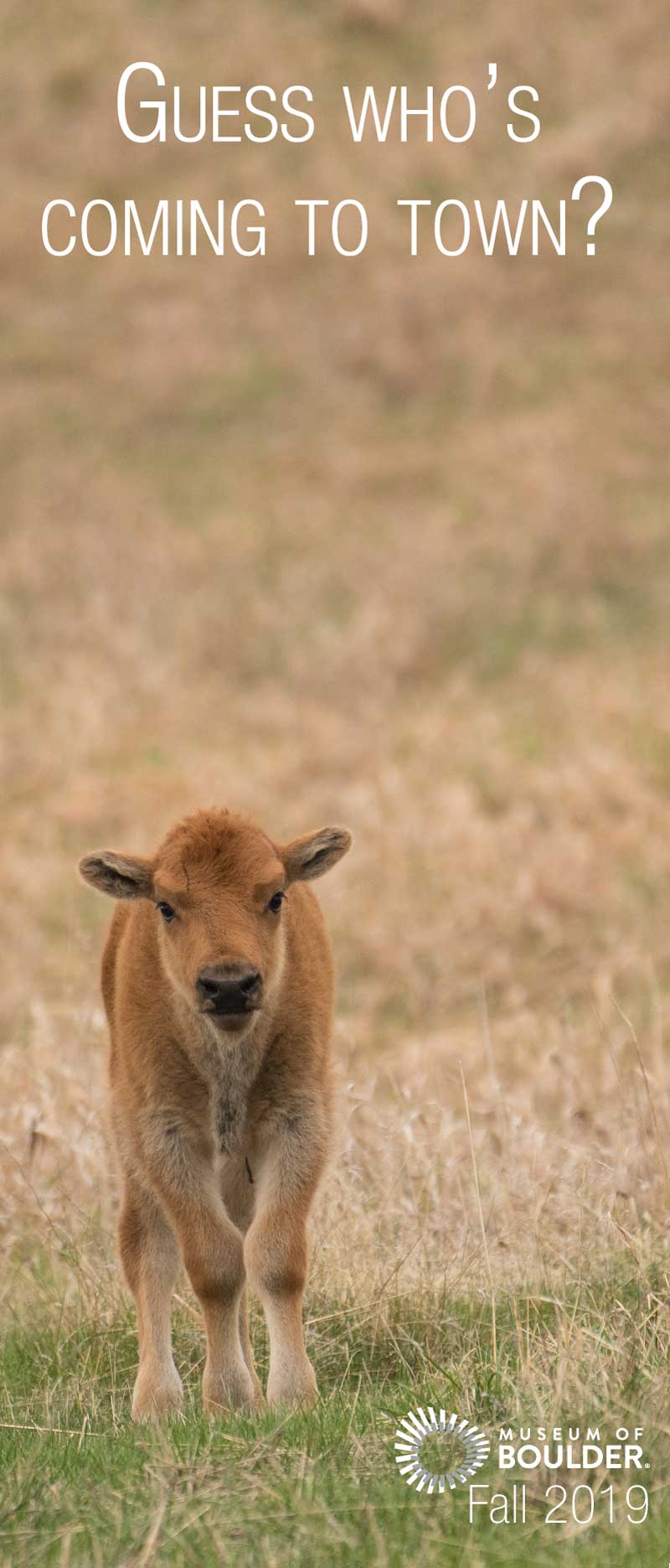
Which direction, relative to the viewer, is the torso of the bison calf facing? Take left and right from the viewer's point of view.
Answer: facing the viewer
